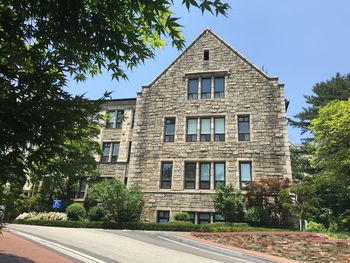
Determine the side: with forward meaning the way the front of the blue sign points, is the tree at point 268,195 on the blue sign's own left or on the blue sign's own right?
on the blue sign's own left

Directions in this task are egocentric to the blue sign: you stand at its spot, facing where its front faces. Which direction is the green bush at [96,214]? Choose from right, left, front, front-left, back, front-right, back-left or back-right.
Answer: front-left

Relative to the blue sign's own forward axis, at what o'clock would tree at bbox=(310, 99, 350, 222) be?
The tree is roughly at 10 o'clock from the blue sign.

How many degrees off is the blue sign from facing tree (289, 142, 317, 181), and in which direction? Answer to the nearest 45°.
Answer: approximately 90° to its left

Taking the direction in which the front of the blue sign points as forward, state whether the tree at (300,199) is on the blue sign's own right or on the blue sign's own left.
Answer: on the blue sign's own left

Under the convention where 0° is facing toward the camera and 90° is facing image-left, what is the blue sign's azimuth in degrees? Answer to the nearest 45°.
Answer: approximately 0°

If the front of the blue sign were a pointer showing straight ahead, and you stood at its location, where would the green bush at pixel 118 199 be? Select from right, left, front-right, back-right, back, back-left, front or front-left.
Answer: front-left

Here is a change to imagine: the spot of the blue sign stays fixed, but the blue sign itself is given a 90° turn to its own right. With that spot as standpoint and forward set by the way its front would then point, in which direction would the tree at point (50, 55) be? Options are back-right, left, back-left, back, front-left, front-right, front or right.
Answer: left

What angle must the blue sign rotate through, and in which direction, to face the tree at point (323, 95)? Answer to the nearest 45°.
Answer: approximately 90° to its left

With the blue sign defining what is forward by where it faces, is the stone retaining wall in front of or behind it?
in front

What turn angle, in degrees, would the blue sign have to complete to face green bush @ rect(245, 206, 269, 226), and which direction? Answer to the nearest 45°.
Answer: approximately 45° to its left
